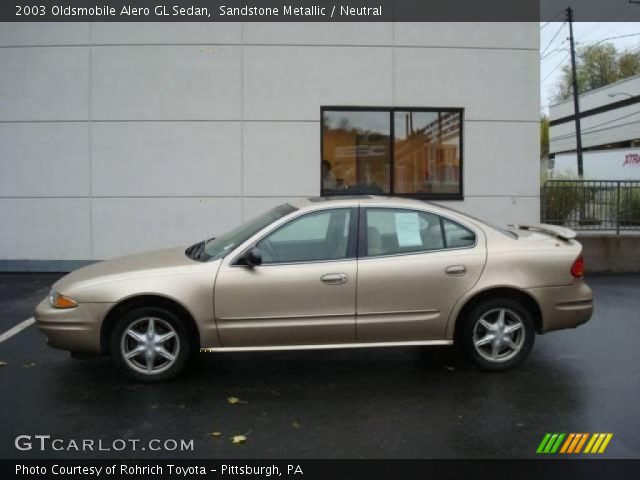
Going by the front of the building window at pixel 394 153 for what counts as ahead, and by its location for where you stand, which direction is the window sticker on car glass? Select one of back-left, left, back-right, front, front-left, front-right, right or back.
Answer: front

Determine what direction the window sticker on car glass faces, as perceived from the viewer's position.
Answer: facing the viewer

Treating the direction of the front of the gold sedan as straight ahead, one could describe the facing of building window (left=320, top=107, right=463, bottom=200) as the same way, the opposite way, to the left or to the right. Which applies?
to the left

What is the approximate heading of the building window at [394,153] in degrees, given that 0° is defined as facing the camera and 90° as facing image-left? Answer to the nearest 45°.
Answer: approximately 0°

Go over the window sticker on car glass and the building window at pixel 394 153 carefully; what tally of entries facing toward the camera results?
2

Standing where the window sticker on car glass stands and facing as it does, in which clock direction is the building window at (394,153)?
The building window is roughly at 6 o'clock from the window sticker on car glass.

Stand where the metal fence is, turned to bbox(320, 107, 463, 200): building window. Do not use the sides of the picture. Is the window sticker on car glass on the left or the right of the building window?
left

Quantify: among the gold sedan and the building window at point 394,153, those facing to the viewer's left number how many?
1

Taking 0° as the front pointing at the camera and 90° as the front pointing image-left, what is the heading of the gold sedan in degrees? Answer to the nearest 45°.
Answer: approximately 90°

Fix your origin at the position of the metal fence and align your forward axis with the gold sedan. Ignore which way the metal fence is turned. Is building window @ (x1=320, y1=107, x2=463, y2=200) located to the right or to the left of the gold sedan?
right
